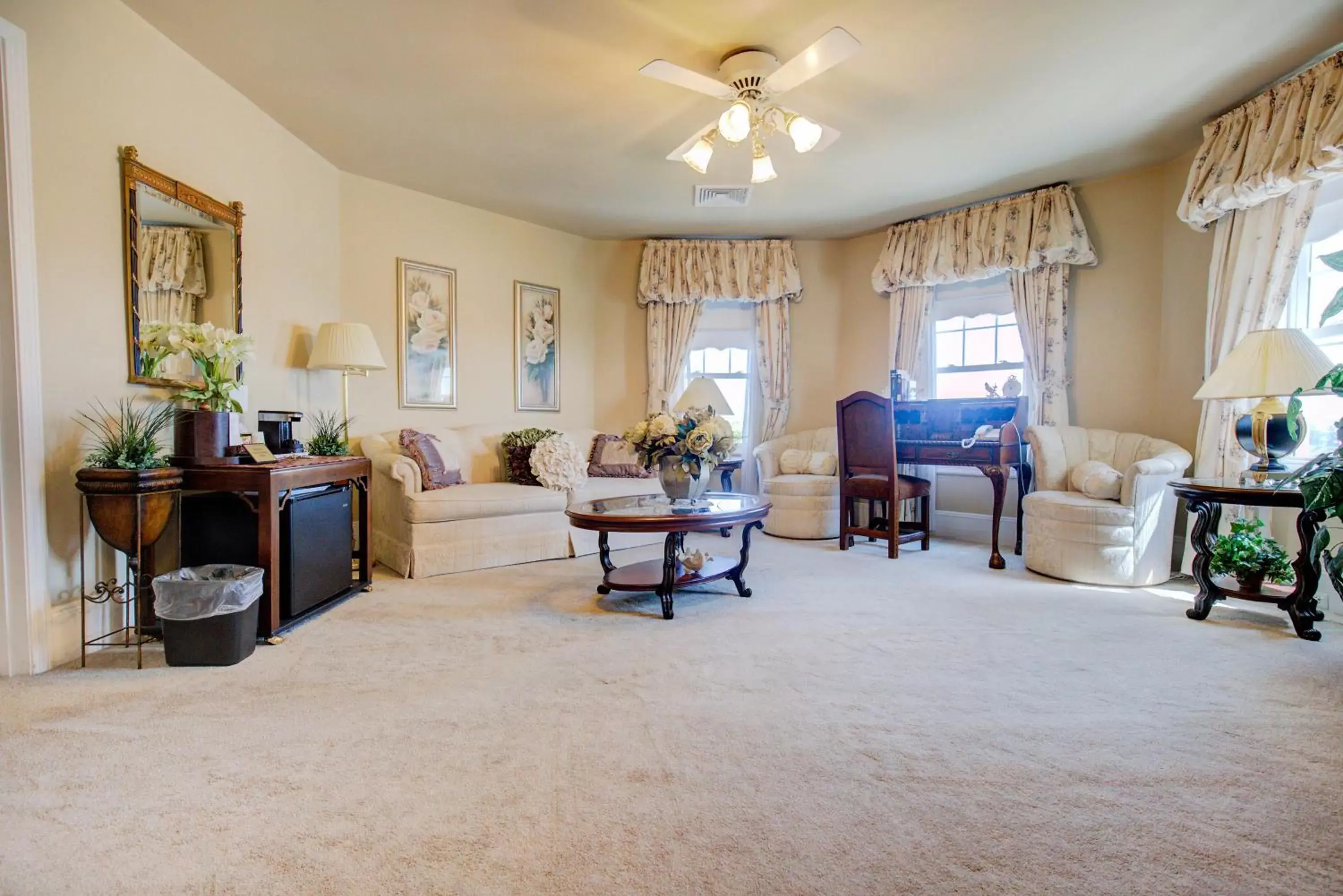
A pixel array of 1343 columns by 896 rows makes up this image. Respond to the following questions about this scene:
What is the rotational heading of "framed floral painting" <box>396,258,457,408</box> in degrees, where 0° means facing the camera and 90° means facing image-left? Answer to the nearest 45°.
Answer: approximately 315°

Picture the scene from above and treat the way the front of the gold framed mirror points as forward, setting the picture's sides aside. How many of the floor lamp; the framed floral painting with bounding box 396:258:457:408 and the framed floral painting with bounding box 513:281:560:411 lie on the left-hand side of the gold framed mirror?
3

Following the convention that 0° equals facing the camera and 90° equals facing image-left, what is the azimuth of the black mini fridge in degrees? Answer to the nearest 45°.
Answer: approximately 315°

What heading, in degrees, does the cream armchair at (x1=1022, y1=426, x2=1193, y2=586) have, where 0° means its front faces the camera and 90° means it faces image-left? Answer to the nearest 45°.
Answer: approximately 45°

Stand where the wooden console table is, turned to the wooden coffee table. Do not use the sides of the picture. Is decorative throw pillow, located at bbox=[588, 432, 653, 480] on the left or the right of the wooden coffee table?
left
